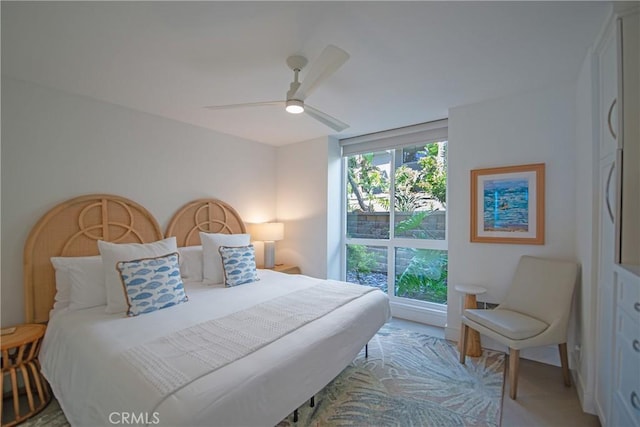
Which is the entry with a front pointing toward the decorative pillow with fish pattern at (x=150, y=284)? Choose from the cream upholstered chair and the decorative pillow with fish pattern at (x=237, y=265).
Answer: the cream upholstered chair

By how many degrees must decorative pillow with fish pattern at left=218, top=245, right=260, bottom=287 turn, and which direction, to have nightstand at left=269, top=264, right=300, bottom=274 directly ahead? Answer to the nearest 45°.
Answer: approximately 90° to its left

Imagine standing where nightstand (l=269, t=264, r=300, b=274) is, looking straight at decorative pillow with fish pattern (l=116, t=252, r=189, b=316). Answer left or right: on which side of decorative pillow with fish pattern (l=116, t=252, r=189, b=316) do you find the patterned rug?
left

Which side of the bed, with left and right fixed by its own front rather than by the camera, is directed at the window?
left

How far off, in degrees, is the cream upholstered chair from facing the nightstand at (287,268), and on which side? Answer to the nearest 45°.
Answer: approximately 45° to its right

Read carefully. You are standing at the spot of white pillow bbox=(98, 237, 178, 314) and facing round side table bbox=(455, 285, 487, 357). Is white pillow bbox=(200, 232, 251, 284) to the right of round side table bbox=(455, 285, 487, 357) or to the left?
left

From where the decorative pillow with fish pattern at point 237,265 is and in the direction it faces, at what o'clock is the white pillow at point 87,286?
The white pillow is roughly at 4 o'clock from the decorative pillow with fish pattern.

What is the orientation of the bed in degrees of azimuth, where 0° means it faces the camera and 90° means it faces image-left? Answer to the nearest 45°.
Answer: approximately 315°
